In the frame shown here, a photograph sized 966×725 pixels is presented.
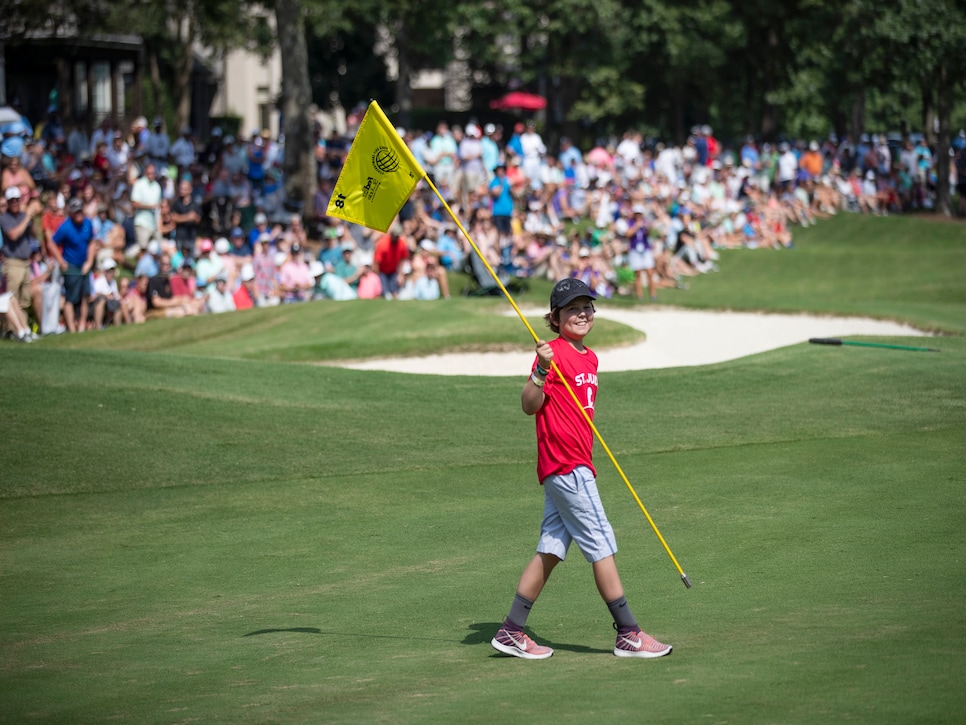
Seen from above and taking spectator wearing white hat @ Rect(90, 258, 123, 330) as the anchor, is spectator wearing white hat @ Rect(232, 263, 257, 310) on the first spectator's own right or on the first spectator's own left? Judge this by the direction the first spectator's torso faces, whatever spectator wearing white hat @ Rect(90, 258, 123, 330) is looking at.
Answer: on the first spectator's own left

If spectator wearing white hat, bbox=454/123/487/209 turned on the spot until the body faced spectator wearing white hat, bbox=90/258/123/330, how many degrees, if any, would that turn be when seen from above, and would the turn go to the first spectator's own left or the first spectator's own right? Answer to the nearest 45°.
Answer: approximately 45° to the first spectator's own right

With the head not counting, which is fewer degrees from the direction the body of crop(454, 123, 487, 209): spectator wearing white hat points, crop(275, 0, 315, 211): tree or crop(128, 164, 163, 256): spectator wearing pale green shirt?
the spectator wearing pale green shirt

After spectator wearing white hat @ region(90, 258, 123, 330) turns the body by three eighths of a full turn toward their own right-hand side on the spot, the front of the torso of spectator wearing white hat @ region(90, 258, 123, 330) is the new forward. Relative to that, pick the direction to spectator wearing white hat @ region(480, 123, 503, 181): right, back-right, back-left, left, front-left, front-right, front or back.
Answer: back-right

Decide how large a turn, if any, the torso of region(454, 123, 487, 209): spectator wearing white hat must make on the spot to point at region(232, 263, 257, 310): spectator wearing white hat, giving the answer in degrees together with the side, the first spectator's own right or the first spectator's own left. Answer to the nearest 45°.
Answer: approximately 45° to the first spectator's own right

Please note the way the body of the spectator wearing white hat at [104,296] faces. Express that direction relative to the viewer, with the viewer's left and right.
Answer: facing the viewer and to the right of the viewer

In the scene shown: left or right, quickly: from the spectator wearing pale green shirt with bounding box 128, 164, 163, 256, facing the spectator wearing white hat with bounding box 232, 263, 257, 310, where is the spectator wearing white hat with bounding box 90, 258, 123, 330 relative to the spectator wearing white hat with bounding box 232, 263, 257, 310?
right
